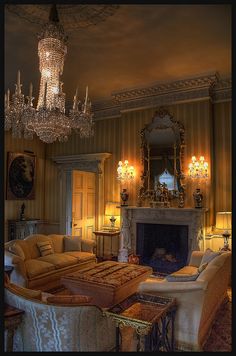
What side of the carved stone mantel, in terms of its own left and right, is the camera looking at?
front

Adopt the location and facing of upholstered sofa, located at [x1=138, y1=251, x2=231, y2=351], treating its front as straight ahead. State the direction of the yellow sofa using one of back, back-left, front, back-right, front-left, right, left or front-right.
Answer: front

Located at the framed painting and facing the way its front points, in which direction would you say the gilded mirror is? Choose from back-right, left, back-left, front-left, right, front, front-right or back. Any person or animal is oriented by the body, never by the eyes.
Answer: front

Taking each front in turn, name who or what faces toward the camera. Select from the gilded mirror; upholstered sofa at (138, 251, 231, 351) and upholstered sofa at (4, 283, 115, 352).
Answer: the gilded mirror

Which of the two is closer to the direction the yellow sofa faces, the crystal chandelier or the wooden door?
the crystal chandelier

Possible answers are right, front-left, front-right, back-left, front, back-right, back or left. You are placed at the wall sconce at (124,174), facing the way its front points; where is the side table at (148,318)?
front

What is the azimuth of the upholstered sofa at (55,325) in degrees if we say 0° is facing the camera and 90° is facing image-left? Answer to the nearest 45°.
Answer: approximately 225°

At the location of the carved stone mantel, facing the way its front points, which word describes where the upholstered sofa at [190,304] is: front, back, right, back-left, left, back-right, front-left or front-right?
front

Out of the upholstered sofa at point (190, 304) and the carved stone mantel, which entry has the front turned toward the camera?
the carved stone mantel

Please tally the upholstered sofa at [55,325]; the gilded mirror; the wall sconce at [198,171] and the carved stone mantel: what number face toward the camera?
3

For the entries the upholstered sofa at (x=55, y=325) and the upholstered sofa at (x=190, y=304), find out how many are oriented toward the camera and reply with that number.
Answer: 0
